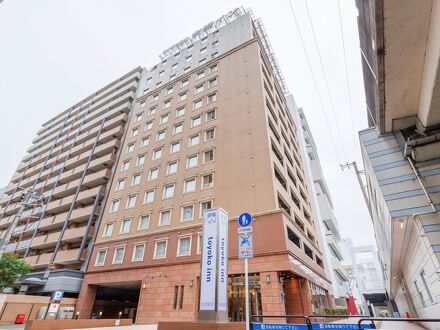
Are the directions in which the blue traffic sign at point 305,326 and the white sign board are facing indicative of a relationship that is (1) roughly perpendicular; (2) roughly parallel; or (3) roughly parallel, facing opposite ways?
roughly parallel

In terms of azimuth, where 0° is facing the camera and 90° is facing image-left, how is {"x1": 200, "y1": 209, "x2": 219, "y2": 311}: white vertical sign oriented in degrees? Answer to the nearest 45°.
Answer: approximately 45°

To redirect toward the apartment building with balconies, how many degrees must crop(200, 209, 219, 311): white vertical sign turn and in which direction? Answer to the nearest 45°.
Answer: approximately 90° to its right

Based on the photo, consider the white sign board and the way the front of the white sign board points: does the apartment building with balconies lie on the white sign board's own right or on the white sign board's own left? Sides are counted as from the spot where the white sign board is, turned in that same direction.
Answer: on the white sign board's own right

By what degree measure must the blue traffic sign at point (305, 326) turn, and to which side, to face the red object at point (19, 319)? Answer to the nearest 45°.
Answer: approximately 135° to its right

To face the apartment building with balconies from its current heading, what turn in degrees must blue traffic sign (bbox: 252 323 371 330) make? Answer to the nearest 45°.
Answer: approximately 135° to its right

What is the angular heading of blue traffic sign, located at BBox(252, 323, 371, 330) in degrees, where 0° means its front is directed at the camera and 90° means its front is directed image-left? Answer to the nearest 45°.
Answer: approximately 0°

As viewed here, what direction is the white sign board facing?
toward the camera

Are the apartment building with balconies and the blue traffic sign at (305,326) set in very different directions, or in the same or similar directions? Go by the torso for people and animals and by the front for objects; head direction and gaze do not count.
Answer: same or similar directions

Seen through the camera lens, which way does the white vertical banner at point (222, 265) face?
facing the viewer and to the right of the viewer

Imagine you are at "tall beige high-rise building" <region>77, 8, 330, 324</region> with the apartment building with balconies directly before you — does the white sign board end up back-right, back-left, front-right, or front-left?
back-left

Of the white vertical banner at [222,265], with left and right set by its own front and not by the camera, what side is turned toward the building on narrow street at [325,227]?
left

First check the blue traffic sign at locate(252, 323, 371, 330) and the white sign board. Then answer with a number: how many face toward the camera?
2

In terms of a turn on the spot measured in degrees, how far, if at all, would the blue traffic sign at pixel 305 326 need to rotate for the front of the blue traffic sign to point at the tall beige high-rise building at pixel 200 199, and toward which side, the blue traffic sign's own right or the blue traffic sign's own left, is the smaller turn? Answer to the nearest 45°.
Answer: approximately 135° to the blue traffic sign's own right

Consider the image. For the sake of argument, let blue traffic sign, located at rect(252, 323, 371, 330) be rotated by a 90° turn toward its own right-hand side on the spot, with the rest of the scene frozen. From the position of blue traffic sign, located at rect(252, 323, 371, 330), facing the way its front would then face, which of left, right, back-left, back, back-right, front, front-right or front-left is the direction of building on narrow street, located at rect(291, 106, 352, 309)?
right

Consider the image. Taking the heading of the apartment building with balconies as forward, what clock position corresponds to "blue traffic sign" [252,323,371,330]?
The blue traffic sign is roughly at 10 o'clock from the apartment building with balconies.
